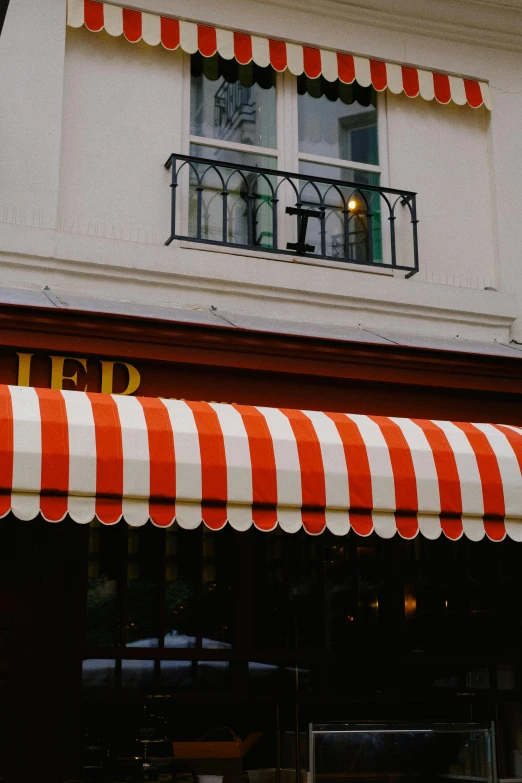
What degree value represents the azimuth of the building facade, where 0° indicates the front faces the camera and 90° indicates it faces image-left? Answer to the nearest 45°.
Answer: approximately 0°
